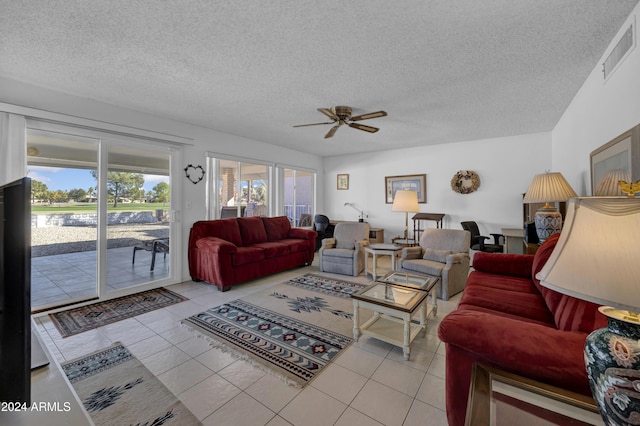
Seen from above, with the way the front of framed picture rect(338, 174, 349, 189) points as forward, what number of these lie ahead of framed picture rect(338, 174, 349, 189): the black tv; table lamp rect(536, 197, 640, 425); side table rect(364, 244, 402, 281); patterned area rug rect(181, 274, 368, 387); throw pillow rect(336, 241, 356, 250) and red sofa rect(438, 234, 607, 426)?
6

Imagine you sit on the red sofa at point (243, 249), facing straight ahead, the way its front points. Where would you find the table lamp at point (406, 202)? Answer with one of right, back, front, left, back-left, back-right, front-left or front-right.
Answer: front-left

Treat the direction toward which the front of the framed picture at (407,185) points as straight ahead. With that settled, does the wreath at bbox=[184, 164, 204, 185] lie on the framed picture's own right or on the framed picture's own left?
on the framed picture's own right

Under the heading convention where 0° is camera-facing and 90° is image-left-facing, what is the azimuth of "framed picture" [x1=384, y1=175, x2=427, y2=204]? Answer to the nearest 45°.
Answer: approximately 0°

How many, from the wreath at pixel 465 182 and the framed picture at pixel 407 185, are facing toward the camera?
2

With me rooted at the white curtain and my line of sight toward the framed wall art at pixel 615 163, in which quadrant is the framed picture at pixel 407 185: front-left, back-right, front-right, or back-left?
front-left

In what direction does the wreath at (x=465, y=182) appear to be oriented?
toward the camera

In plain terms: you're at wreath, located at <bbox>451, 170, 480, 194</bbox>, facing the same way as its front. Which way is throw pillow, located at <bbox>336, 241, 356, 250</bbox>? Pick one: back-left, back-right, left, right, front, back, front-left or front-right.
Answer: front-right

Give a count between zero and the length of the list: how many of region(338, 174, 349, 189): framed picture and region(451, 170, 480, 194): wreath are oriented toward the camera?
2

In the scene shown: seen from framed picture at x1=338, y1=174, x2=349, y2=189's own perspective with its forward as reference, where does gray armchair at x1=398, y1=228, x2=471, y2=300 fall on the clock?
The gray armchair is roughly at 11 o'clock from the framed picture.

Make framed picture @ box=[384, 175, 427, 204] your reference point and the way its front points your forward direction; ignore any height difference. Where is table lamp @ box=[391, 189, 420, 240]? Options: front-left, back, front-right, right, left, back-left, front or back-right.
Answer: front

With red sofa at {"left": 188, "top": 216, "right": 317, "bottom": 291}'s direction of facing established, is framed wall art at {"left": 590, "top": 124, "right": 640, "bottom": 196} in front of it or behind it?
in front

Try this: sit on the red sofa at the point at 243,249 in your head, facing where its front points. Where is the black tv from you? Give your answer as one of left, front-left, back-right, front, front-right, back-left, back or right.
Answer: front-right

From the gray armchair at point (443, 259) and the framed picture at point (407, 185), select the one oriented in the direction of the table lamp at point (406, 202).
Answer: the framed picture

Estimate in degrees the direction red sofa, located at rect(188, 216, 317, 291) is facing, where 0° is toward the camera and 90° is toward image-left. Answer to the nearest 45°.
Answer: approximately 315°

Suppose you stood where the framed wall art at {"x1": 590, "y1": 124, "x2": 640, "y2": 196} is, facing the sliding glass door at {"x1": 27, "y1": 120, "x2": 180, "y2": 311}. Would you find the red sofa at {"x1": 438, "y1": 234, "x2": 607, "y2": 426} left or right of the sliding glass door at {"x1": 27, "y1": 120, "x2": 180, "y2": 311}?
left
